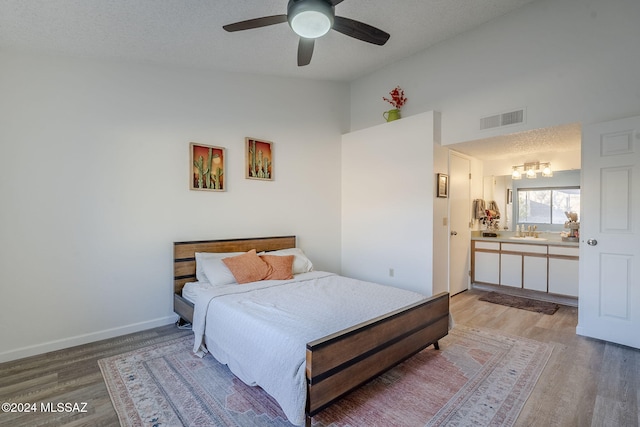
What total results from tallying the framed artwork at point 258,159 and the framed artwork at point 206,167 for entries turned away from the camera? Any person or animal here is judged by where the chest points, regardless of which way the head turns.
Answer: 0

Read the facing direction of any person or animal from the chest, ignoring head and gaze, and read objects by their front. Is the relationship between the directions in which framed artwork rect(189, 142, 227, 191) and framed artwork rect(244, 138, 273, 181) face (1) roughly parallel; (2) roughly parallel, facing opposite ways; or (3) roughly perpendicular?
roughly parallel

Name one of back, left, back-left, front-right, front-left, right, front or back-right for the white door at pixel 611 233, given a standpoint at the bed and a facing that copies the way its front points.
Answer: front-left

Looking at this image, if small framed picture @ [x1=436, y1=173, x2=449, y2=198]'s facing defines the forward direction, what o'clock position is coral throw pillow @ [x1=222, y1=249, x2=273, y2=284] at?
The coral throw pillow is roughly at 3 o'clock from the small framed picture.

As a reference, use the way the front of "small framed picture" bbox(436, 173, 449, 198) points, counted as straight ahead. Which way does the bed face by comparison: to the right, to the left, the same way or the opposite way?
the same way

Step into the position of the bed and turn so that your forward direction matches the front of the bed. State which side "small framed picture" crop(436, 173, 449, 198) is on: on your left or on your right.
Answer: on your left

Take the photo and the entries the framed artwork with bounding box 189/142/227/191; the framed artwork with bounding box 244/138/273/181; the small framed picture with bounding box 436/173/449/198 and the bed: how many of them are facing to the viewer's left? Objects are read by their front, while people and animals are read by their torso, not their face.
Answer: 0

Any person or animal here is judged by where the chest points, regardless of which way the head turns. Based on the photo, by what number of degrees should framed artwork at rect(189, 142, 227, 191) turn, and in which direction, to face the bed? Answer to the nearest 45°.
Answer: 0° — it already faces it

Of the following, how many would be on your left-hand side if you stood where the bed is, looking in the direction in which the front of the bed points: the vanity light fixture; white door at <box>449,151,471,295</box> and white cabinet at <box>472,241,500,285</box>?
3

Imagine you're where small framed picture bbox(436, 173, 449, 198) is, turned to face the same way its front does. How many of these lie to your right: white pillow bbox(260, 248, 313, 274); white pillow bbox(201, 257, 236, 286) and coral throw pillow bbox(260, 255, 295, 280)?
3

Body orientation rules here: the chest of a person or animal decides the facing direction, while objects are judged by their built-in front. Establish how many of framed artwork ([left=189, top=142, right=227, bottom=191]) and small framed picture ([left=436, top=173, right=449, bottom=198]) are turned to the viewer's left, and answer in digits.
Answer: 0

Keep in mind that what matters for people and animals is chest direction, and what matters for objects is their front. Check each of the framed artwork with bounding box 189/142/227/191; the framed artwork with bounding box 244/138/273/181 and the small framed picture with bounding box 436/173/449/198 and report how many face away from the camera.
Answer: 0

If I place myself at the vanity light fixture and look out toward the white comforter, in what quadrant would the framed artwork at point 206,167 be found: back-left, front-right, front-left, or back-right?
front-right

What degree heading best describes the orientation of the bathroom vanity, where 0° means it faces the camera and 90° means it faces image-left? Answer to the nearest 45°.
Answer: approximately 45°
